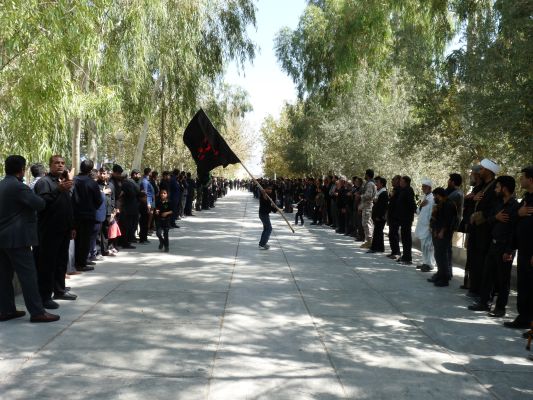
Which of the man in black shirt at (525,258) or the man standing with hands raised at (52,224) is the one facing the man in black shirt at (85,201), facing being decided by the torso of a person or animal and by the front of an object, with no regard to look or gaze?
the man in black shirt at (525,258)

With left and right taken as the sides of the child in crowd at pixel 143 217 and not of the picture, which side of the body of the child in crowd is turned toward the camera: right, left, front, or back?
right

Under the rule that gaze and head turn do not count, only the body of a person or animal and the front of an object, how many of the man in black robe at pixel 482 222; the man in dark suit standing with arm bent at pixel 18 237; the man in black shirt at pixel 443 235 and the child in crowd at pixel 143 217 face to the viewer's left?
2

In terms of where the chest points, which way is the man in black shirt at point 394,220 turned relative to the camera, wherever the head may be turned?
to the viewer's left

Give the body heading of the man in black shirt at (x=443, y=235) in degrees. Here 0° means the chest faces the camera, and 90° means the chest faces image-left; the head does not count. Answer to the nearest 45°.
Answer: approximately 90°

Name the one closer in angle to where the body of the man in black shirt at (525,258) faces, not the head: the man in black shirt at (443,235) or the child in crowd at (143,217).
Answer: the child in crowd

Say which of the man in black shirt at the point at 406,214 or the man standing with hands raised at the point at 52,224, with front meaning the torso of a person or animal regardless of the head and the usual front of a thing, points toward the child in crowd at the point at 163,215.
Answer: the man in black shirt

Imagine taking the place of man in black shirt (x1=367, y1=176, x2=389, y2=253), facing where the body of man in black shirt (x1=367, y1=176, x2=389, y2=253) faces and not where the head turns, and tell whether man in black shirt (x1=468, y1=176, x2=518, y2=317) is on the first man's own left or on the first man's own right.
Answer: on the first man's own left

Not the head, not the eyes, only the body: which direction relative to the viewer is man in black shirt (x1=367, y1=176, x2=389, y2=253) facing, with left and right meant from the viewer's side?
facing to the left of the viewer

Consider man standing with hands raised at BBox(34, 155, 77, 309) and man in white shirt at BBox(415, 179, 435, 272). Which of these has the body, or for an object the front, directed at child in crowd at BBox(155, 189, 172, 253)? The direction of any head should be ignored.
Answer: the man in white shirt

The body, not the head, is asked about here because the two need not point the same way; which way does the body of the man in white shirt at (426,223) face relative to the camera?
to the viewer's left

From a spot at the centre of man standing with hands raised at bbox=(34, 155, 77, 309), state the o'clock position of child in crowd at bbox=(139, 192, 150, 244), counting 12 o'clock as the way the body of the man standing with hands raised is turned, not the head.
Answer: The child in crowd is roughly at 8 o'clock from the man standing with hands raised.

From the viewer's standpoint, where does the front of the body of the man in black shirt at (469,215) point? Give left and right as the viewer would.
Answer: facing to the left of the viewer
